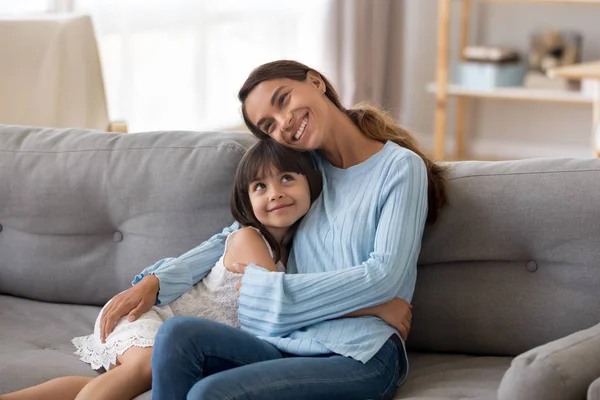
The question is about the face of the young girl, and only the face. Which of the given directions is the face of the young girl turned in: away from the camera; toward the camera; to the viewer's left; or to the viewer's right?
toward the camera

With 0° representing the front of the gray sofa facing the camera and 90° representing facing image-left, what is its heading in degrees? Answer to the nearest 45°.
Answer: approximately 45°

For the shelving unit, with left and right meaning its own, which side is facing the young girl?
front

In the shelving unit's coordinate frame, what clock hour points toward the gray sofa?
The gray sofa is roughly at 12 o'clock from the shelving unit.

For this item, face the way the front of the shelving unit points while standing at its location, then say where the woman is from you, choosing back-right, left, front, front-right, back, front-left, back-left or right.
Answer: front

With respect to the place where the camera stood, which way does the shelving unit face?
facing the viewer

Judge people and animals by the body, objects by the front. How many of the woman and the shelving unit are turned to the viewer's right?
0

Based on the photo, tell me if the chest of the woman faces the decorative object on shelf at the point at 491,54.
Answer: no

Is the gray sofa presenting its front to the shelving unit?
no

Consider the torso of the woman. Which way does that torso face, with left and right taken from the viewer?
facing the viewer and to the left of the viewer
